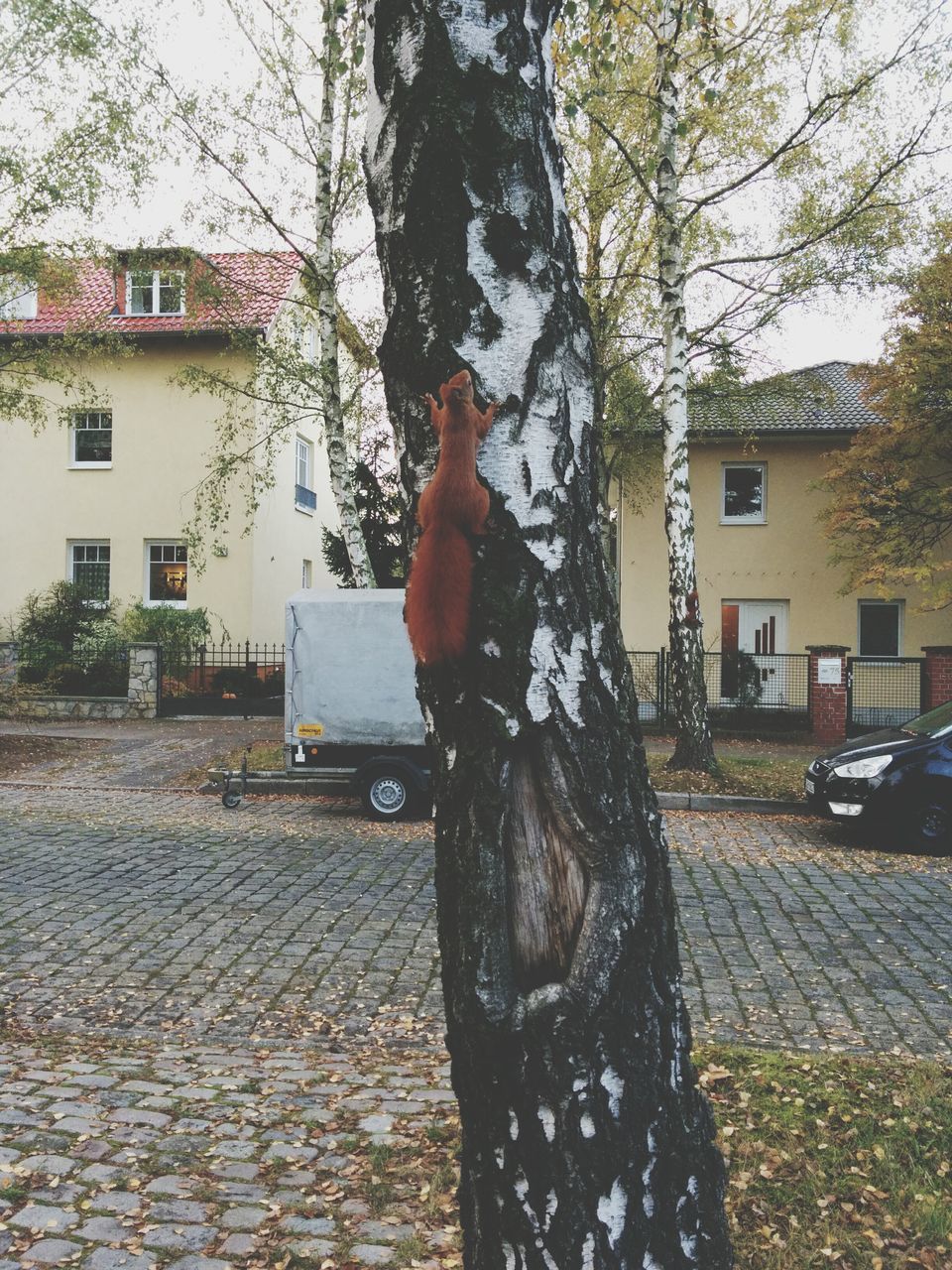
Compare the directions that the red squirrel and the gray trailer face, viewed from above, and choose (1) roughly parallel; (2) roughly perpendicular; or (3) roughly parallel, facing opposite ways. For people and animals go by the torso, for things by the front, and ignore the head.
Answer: roughly perpendicular

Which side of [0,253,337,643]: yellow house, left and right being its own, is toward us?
front

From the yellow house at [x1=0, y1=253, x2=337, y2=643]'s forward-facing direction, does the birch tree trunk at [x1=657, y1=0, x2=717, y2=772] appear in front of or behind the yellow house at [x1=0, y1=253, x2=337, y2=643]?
in front

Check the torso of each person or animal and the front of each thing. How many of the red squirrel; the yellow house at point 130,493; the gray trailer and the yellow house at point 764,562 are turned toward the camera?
2

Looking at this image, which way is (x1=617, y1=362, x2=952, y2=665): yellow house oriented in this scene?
toward the camera

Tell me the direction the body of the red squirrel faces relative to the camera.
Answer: away from the camera

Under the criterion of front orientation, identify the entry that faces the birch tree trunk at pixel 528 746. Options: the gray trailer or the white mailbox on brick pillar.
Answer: the white mailbox on brick pillar

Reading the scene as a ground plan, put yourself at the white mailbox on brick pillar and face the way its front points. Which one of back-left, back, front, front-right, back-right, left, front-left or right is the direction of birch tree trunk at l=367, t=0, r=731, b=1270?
front

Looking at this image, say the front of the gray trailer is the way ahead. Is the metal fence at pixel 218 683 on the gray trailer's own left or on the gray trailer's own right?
on the gray trailer's own right

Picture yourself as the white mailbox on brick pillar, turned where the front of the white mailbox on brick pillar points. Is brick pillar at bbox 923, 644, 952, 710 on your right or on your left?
on your left

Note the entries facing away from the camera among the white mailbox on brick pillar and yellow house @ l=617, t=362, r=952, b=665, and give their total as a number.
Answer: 0

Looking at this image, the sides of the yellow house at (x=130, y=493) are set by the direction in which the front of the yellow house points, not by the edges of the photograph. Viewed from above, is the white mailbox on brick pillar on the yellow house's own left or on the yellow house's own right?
on the yellow house's own left

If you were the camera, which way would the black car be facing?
facing the viewer and to the left of the viewer

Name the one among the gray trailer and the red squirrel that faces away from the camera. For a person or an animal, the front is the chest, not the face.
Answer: the red squirrel

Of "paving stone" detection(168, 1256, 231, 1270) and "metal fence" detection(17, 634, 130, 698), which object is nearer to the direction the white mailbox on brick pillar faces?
the paving stone

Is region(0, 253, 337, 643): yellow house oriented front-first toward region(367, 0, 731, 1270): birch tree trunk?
yes
